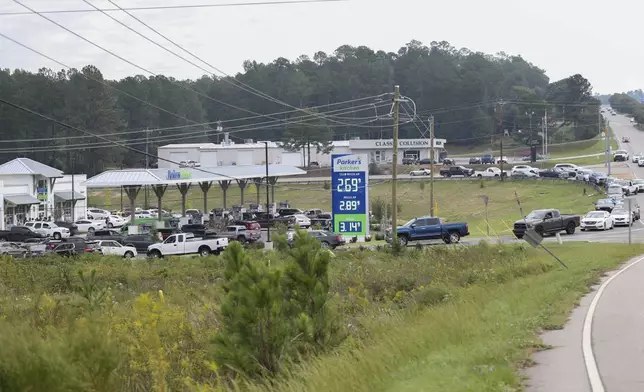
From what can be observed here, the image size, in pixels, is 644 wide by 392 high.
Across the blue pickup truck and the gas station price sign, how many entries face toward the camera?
1

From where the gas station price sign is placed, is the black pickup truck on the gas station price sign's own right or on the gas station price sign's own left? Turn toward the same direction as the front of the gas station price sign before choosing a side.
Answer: on the gas station price sign's own left

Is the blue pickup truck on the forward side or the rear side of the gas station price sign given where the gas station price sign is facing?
on the rear side

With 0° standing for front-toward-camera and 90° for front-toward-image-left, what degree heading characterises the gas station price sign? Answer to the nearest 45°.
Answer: approximately 0°

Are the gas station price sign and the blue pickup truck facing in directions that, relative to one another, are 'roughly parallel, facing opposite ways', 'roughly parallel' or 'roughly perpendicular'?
roughly perpendicular
